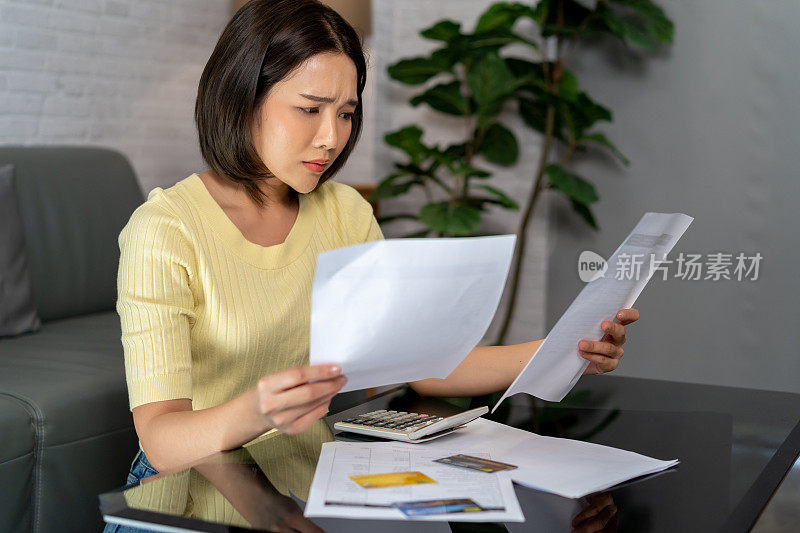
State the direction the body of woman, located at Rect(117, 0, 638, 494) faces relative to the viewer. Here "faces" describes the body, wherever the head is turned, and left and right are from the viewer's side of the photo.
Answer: facing the viewer and to the right of the viewer

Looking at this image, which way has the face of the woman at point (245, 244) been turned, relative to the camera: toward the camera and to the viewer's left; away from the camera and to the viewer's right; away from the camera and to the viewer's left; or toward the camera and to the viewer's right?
toward the camera and to the viewer's right

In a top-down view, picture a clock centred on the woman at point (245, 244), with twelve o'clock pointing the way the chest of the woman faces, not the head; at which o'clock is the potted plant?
The potted plant is roughly at 8 o'clock from the woman.

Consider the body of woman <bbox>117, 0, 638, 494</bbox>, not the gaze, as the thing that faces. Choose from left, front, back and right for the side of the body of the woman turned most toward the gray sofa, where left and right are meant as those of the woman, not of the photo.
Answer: back
